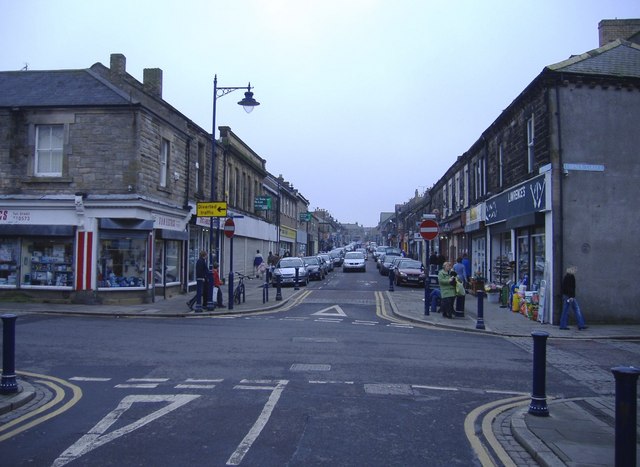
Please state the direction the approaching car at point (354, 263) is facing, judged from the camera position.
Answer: facing the viewer

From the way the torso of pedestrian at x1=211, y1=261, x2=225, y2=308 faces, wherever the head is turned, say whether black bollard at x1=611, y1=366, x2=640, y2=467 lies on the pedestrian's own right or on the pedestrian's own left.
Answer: on the pedestrian's own right

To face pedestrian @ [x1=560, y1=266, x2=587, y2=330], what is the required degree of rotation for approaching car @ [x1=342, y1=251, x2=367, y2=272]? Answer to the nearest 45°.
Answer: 0° — it already faces them

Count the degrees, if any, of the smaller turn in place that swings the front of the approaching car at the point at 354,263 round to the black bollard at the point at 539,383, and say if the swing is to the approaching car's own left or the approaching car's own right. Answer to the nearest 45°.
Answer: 0° — it already faces it

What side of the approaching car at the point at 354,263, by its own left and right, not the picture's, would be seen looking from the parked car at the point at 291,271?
front

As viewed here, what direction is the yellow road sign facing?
toward the camera

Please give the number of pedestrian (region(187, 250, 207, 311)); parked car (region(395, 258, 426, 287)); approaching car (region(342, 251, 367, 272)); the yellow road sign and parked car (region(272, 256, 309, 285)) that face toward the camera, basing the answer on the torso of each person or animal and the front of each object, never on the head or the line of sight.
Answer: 4

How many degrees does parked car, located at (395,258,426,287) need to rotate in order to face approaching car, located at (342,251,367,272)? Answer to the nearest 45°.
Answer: approximately 180°
